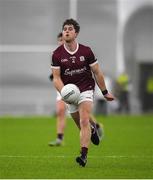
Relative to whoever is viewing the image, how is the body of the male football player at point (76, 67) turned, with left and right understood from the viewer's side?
facing the viewer
